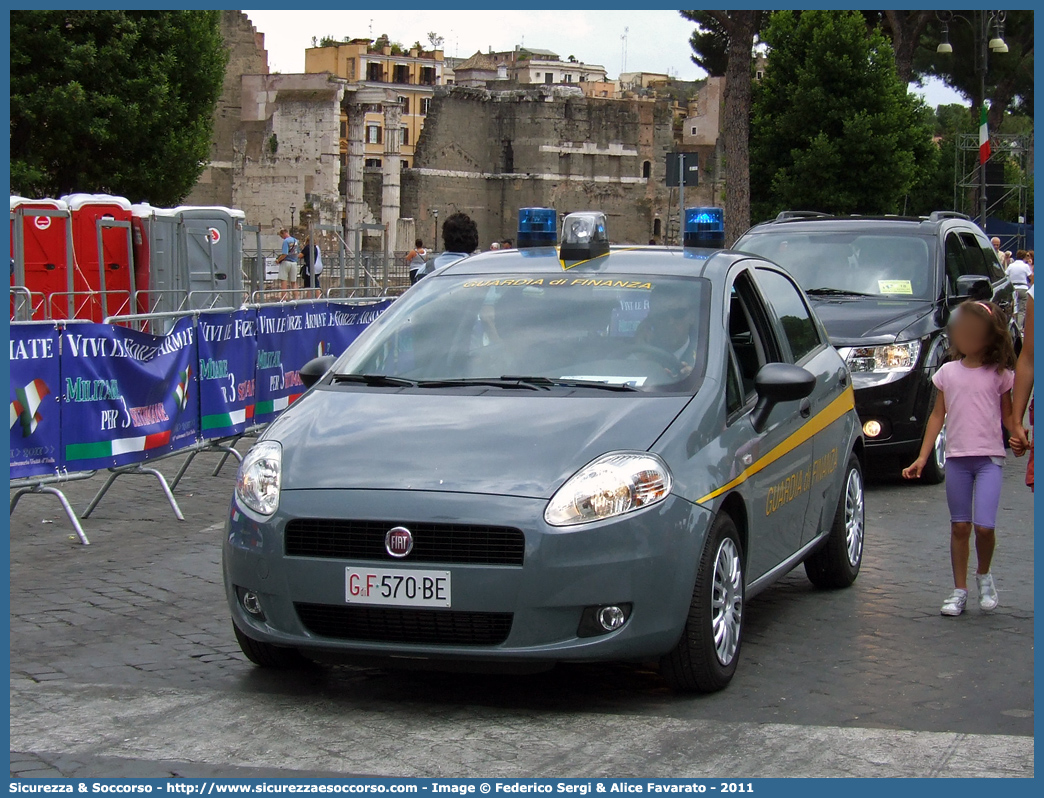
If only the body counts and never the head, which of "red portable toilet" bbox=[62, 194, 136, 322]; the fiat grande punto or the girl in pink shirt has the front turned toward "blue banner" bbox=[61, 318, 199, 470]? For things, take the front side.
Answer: the red portable toilet

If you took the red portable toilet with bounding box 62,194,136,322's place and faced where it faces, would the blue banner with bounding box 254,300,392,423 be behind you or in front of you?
in front

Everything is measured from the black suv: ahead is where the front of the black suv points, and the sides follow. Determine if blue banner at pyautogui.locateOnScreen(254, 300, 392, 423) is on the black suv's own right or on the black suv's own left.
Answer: on the black suv's own right

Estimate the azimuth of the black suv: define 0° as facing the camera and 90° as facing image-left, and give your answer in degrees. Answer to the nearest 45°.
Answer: approximately 45°

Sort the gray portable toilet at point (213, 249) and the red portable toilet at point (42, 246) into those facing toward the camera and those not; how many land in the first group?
2

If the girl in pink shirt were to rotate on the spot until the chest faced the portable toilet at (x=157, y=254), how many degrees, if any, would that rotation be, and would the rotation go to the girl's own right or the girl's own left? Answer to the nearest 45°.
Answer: approximately 135° to the girl's own right

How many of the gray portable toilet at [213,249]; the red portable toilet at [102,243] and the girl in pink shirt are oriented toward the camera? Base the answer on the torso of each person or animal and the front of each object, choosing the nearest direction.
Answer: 3

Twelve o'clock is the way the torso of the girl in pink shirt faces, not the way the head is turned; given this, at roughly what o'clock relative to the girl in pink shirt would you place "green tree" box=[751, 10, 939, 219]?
The green tree is roughly at 6 o'clock from the girl in pink shirt.

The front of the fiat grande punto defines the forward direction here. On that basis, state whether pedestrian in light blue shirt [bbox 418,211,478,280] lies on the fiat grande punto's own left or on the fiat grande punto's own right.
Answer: on the fiat grande punto's own right

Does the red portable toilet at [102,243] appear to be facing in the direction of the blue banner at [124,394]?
yes
